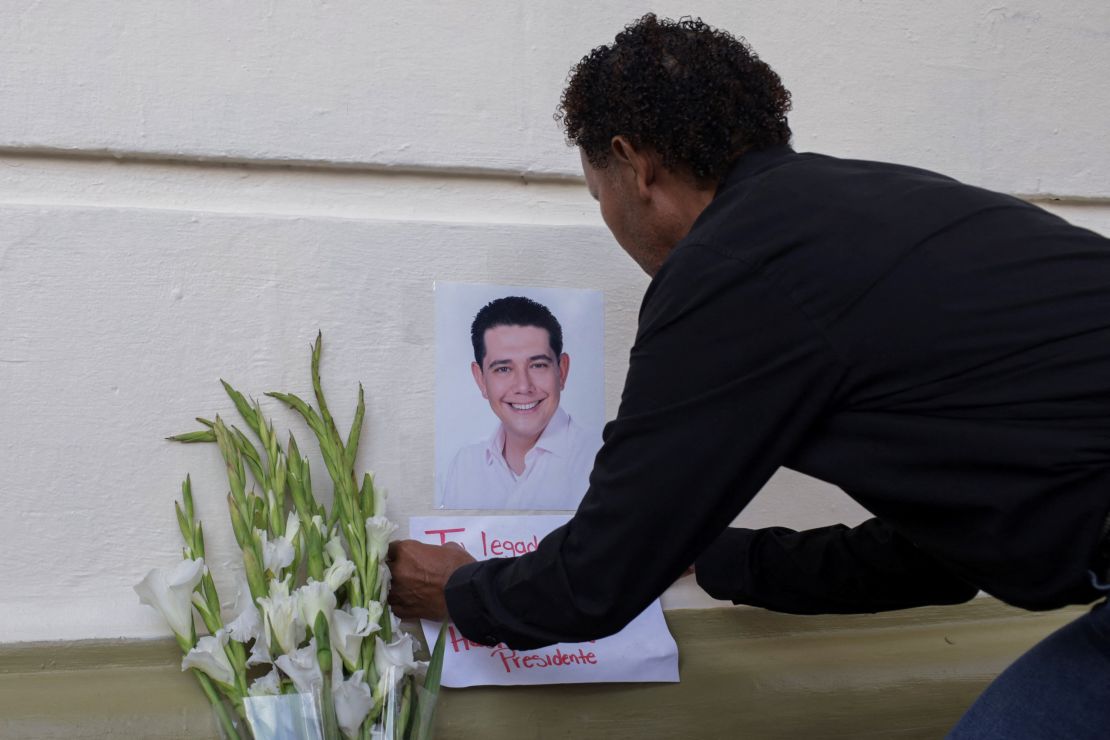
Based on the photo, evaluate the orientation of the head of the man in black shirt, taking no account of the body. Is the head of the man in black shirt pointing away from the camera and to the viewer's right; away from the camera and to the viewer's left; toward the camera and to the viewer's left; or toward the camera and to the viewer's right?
away from the camera and to the viewer's left

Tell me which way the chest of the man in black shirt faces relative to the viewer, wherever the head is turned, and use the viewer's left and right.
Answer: facing away from the viewer and to the left of the viewer

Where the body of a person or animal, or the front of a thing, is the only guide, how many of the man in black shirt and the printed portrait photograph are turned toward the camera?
1

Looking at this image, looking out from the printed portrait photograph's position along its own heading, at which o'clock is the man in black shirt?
The man in black shirt is roughly at 11 o'clock from the printed portrait photograph.

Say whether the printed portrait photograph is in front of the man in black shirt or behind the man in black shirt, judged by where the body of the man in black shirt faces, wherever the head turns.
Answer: in front

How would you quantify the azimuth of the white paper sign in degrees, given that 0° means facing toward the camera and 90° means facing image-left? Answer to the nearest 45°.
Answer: approximately 0°

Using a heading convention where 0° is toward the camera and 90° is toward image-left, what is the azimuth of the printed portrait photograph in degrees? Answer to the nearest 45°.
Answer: approximately 0°
